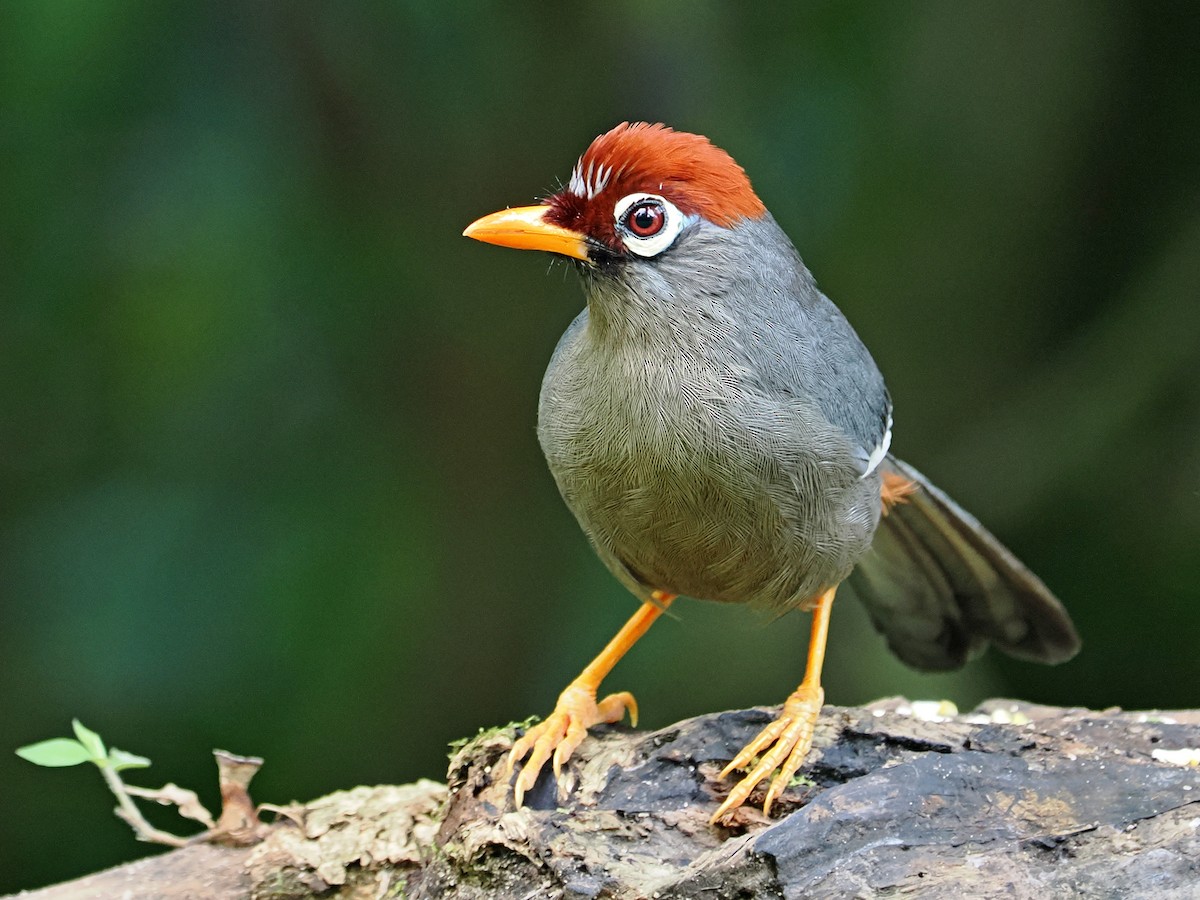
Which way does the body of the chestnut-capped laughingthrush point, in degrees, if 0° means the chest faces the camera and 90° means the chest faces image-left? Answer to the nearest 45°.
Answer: approximately 45°
